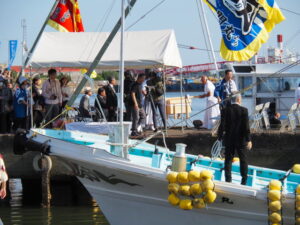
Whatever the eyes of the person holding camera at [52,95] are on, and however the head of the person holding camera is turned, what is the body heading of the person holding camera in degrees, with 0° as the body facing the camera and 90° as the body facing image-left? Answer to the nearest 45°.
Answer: approximately 0°

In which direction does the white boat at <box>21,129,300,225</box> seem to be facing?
to the viewer's left

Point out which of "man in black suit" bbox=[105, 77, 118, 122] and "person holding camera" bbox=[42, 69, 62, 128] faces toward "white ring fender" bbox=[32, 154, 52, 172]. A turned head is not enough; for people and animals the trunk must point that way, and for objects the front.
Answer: the person holding camera
